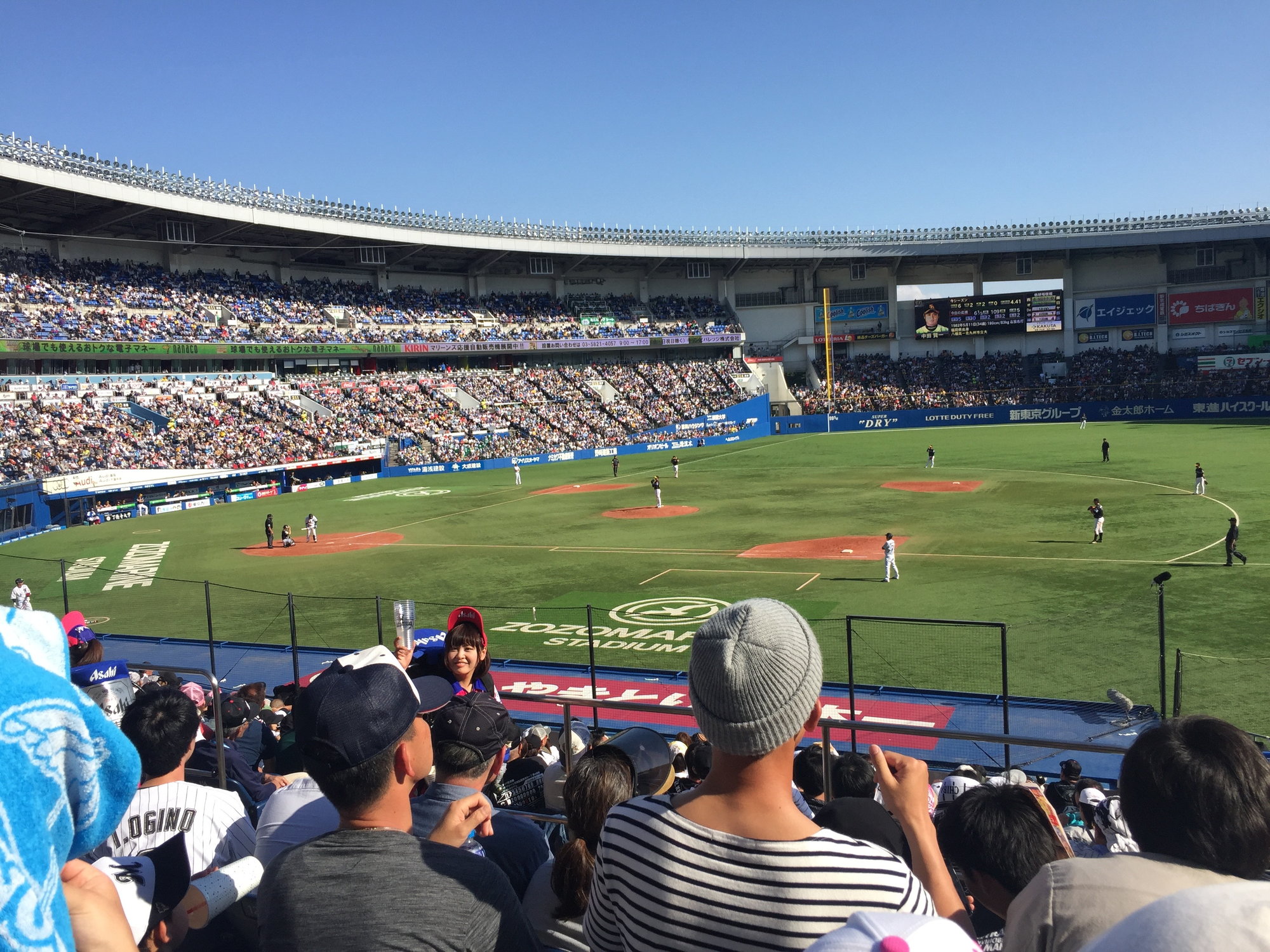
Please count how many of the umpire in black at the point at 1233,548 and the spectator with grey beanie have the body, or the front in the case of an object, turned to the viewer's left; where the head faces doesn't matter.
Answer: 1

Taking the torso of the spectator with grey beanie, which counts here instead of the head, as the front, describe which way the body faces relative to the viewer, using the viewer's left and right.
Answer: facing away from the viewer

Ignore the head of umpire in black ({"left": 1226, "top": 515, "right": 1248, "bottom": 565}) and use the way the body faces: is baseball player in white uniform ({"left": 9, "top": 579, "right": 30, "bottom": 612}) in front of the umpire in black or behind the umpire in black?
in front

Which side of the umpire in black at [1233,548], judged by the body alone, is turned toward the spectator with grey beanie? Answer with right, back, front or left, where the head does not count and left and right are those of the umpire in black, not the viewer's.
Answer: left

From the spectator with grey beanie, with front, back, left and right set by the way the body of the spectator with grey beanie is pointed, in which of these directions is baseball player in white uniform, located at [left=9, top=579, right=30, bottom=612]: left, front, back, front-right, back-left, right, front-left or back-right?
front-left

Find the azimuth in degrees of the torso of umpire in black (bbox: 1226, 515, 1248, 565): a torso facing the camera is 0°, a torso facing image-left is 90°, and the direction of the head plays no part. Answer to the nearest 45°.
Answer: approximately 90°

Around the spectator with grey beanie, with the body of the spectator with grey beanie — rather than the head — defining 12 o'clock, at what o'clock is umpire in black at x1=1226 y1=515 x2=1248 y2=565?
The umpire in black is roughly at 1 o'clock from the spectator with grey beanie.

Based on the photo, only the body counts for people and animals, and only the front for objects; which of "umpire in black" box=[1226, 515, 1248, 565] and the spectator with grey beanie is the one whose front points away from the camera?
the spectator with grey beanie

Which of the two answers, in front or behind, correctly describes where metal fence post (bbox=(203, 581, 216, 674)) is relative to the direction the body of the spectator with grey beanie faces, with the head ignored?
in front

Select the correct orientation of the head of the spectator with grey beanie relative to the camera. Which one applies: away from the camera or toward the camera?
away from the camera
